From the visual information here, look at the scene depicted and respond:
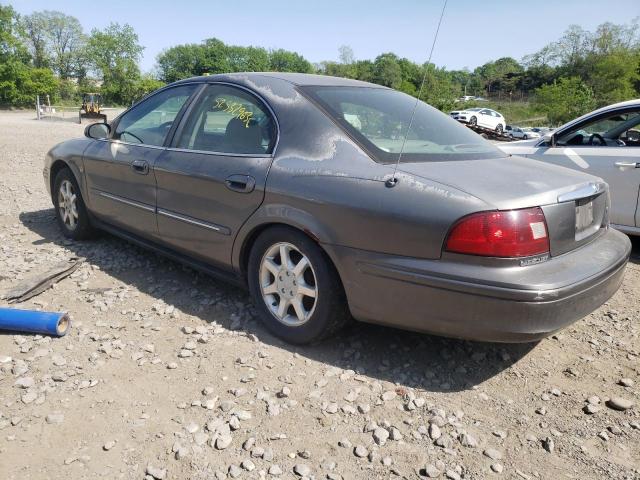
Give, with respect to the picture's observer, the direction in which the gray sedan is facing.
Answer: facing away from the viewer and to the left of the viewer

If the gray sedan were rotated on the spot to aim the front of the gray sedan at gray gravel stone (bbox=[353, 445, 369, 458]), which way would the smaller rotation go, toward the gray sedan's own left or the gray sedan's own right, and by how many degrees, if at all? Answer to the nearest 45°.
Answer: approximately 135° to the gray sedan's own left

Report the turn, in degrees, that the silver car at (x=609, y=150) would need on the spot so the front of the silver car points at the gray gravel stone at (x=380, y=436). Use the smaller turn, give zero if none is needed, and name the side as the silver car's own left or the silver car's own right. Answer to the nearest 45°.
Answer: approximately 90° to the silver car's own left

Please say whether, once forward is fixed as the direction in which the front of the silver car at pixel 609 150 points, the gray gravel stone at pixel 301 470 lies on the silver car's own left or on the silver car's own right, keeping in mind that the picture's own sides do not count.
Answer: on the silver car's own left

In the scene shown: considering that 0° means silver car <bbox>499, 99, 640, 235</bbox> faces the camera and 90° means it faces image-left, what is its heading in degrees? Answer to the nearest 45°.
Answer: approximately 90°

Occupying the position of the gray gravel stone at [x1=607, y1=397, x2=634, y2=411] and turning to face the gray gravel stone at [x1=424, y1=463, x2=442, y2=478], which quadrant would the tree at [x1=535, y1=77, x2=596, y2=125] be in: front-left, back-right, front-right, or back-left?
back-right

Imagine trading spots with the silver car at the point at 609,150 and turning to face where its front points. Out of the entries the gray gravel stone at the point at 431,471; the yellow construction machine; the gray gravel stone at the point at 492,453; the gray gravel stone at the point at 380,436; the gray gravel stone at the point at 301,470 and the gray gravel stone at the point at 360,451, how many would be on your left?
5

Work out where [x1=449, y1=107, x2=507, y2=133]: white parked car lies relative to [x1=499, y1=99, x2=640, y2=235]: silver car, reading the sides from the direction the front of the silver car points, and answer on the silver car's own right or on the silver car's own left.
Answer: on the silver car's own right

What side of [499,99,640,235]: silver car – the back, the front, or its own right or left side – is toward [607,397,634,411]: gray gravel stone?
left
